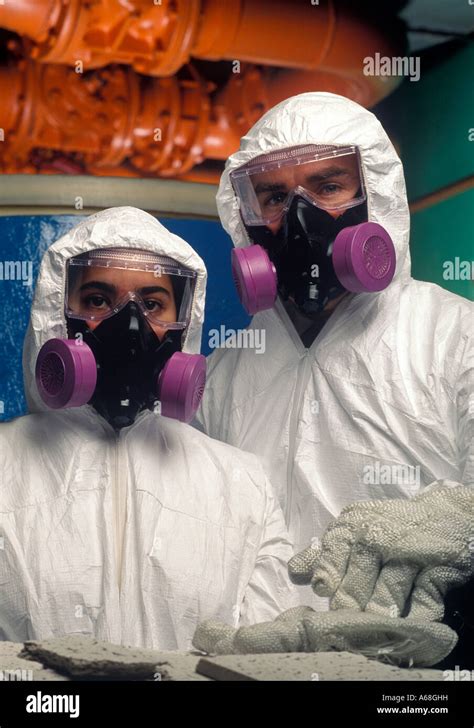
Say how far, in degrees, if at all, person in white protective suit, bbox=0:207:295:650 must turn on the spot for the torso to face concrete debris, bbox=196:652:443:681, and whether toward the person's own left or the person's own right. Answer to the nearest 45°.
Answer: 0° — they already face it

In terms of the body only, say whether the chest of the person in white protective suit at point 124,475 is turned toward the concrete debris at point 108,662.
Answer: yes

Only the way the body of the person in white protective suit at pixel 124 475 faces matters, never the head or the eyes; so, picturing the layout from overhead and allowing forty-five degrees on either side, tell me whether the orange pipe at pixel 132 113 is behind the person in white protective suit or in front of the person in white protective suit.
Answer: behind

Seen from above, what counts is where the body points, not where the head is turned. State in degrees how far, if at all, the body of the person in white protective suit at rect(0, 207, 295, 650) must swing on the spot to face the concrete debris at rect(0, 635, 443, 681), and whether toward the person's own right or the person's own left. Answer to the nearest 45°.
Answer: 0° — they already face it

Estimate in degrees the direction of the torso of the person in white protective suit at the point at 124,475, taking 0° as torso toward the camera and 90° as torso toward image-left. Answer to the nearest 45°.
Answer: approximately 0°
